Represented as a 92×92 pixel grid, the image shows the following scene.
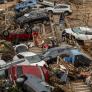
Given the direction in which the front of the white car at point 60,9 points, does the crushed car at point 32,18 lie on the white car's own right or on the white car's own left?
on the white car's own left

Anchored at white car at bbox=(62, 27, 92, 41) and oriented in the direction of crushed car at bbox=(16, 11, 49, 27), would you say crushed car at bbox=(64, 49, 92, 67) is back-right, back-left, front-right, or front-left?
back-left

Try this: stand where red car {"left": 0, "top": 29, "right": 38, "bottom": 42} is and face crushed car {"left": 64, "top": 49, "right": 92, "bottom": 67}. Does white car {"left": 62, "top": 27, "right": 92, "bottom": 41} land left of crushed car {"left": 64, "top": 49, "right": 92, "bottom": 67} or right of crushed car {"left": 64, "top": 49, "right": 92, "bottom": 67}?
left

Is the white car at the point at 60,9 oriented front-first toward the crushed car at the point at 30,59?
no

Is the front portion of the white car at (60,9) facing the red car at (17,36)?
no

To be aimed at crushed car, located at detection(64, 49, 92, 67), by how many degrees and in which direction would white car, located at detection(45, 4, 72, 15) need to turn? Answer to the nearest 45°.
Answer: approximately 90° to its left

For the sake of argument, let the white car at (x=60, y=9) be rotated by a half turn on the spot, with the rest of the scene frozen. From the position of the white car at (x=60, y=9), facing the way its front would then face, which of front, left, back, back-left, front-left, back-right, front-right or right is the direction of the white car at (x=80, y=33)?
right
